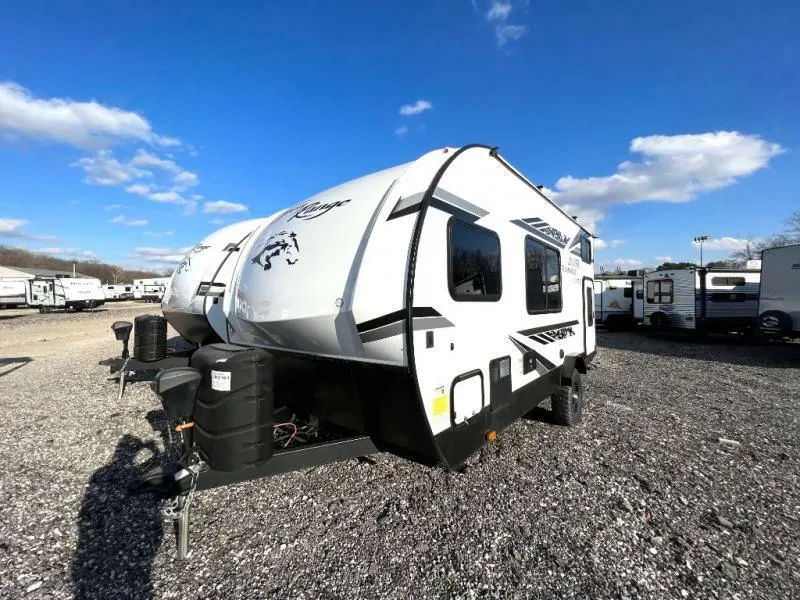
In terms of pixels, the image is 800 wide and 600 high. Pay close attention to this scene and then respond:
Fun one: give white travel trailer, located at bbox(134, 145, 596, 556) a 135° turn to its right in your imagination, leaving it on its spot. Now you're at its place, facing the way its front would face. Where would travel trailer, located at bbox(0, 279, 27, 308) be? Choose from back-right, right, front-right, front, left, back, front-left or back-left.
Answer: front-left

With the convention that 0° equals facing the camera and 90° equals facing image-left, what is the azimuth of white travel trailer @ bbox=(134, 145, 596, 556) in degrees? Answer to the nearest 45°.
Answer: approximately 45°

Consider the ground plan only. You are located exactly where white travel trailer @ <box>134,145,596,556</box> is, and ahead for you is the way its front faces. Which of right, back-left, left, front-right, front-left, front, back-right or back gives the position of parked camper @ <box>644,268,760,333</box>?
back
